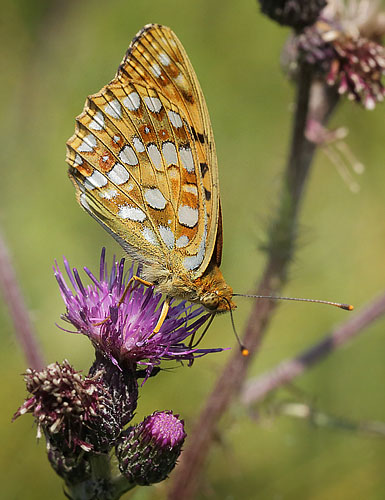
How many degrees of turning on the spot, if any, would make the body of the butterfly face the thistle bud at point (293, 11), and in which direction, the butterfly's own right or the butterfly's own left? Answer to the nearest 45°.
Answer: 0° — it already faces it

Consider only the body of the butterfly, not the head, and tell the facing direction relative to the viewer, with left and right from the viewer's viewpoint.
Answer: facing to the right of the viewer
